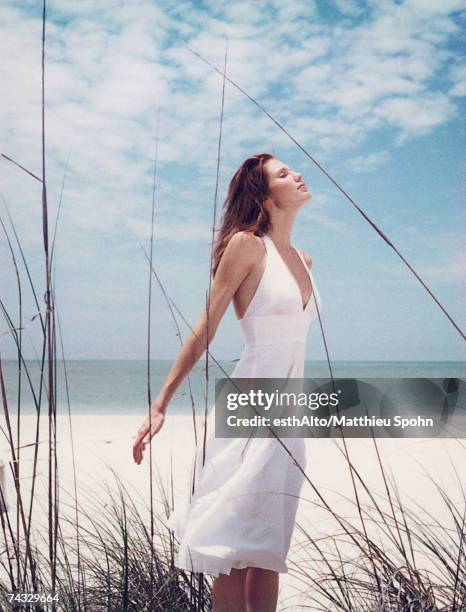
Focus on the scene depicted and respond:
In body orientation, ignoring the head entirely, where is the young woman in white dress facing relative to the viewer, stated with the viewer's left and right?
facing the viewer and to the right of the viewer
